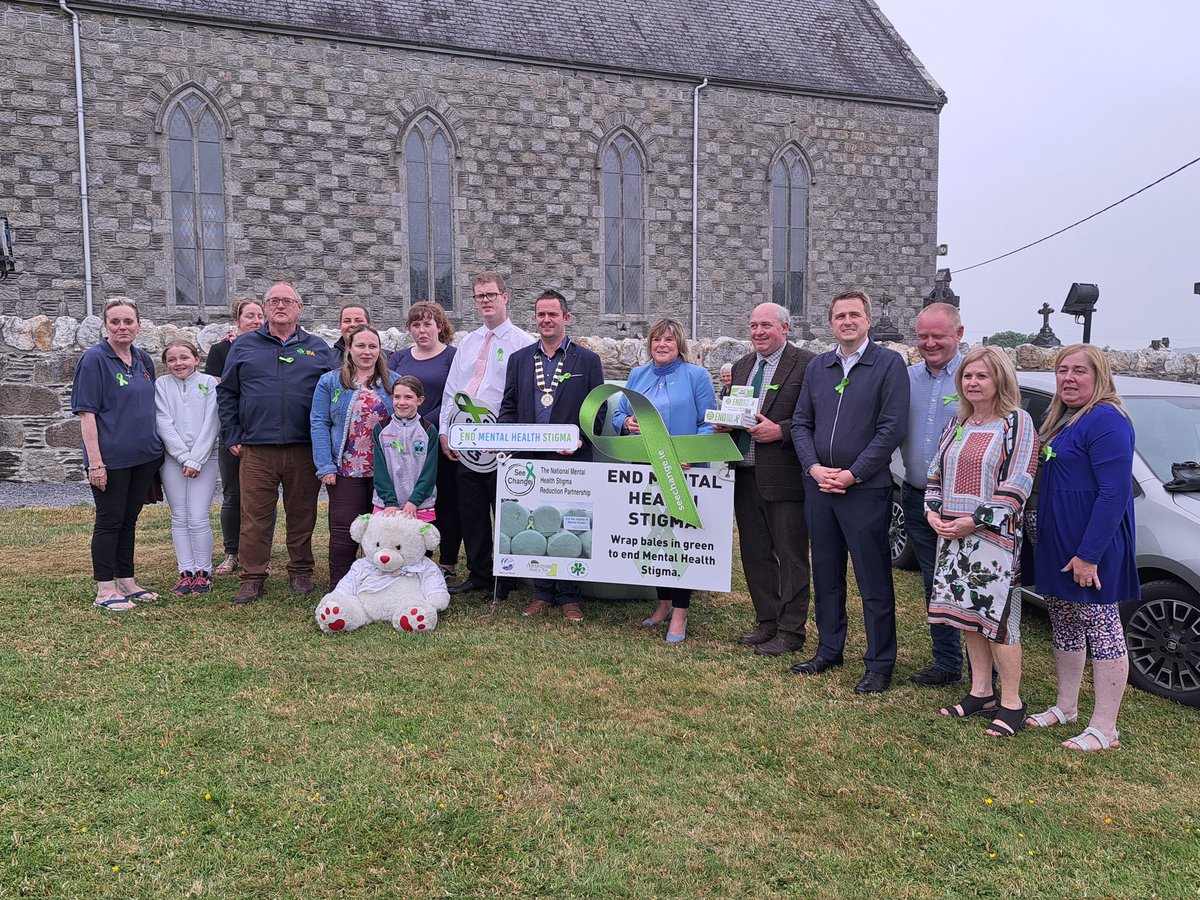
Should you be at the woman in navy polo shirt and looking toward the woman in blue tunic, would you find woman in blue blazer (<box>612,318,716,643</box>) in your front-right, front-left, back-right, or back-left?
front-left

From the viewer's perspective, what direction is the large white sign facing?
toward the camera

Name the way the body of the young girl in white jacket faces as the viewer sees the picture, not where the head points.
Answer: toward the camera

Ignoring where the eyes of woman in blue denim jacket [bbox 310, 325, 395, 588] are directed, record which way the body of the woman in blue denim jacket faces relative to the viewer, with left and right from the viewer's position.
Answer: facing the viewer and to the right of the viewer

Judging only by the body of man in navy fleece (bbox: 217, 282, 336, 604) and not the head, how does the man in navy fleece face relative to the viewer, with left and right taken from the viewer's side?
facing the viewer

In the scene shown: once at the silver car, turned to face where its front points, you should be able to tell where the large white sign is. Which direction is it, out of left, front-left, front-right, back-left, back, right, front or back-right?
back-right

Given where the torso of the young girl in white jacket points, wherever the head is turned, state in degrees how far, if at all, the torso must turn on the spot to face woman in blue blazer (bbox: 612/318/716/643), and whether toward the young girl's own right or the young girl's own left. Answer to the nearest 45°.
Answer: approximately 45° to the young girl's own left

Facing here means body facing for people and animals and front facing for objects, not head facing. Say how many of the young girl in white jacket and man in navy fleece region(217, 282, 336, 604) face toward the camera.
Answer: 2

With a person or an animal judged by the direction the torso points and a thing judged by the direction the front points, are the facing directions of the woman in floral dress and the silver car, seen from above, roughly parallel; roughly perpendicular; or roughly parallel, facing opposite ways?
roughly perpendicular

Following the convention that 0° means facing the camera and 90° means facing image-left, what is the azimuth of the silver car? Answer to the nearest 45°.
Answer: approximately 315°

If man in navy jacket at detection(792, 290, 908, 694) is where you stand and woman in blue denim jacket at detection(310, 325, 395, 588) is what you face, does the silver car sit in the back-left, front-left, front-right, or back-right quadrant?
back-right

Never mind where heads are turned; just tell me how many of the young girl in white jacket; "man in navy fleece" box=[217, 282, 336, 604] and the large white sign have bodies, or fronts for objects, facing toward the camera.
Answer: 3

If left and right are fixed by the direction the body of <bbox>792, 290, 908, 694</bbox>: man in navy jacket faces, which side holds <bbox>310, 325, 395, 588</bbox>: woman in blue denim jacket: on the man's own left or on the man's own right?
on the man's own right

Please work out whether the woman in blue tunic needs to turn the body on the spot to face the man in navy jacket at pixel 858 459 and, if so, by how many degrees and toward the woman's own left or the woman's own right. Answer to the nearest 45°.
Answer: approximately 45° to the woman's own right
